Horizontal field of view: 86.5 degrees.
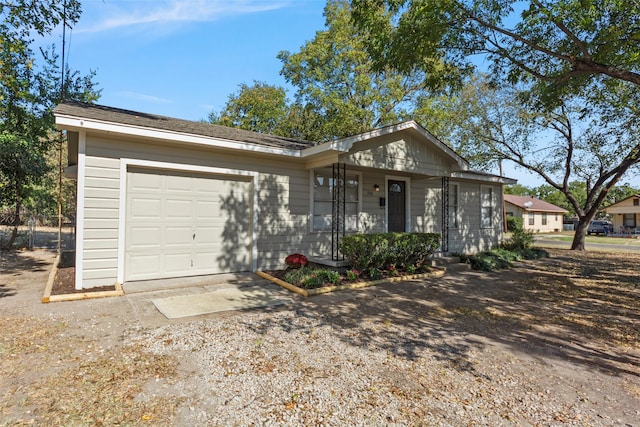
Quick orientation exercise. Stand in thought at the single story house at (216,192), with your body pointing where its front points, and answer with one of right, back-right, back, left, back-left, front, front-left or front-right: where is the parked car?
left

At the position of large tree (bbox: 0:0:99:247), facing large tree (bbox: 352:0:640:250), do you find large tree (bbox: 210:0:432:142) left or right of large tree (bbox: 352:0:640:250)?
left

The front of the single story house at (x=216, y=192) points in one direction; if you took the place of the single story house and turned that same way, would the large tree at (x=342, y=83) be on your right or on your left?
on your left

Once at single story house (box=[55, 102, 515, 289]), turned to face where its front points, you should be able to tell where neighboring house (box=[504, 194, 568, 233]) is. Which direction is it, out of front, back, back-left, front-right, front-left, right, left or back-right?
left

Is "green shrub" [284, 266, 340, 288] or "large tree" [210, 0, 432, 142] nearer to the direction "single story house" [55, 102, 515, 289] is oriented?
the green shrub

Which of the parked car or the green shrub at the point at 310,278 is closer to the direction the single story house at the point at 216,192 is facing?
the green shrub

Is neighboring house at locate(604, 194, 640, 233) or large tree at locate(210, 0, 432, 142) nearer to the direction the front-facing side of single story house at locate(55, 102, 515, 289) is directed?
the neighboring house
